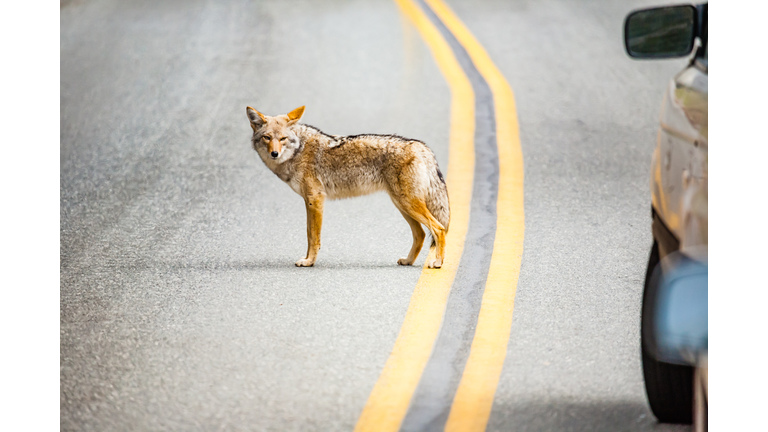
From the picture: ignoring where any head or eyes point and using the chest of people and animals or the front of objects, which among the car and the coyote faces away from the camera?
the car

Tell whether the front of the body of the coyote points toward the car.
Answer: no

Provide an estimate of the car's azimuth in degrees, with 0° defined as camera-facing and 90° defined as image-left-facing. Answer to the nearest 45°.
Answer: approximately 180°

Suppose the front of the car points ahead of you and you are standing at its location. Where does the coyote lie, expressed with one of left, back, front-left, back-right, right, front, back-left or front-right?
front-left

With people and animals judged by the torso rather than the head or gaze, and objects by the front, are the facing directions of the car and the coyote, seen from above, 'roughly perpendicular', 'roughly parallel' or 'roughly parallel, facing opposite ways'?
roughly perpendicular

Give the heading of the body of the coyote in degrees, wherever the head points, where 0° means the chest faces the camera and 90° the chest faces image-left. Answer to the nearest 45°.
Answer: approximately 90°

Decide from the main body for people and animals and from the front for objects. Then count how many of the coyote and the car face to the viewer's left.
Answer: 1
